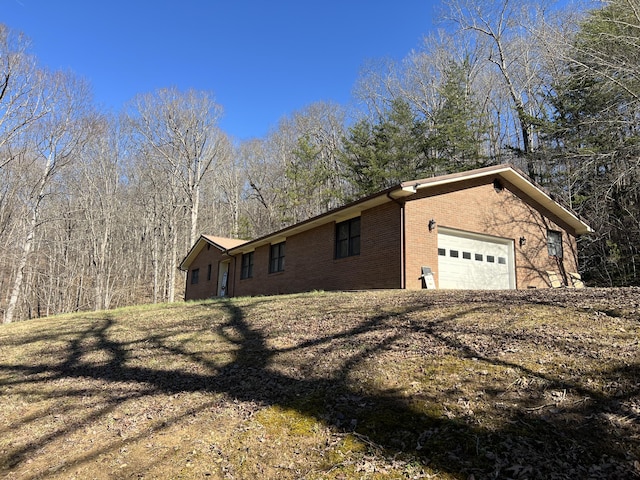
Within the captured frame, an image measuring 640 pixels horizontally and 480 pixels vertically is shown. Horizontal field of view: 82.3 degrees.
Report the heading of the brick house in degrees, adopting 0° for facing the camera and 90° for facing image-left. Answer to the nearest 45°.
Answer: approximately 45°
